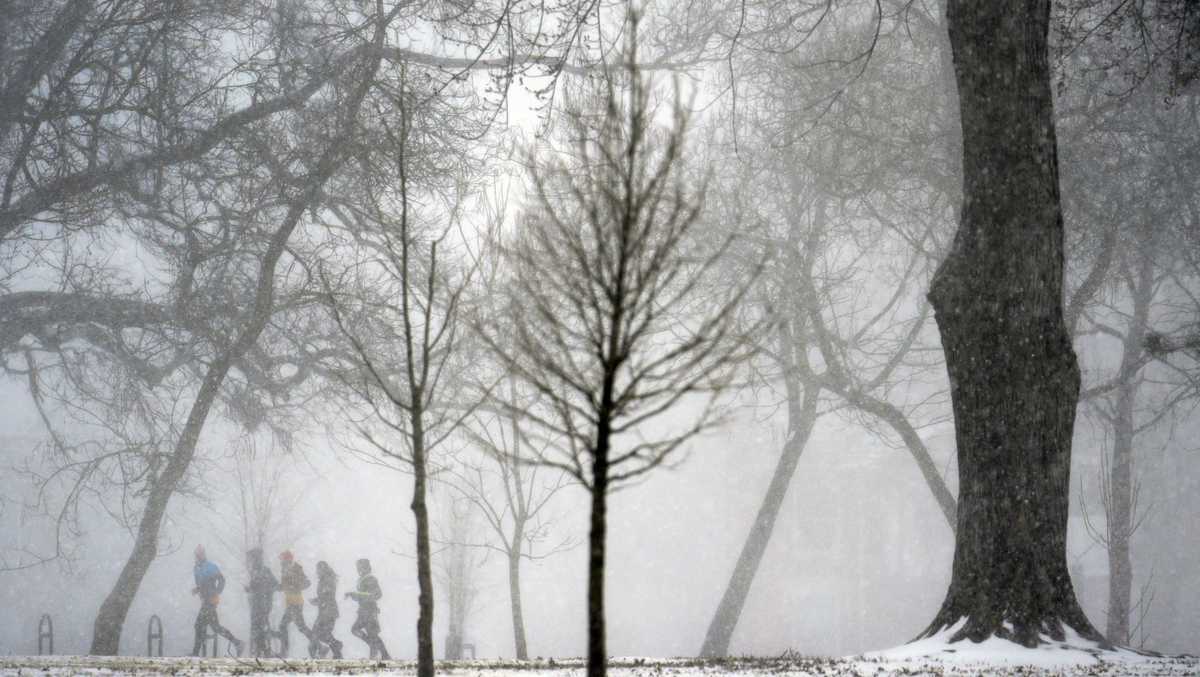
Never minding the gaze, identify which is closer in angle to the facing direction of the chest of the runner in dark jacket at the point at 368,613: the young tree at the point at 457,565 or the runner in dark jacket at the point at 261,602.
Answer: the runner in dark jacket

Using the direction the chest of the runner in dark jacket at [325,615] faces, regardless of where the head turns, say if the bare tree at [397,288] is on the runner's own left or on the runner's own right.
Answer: on the runner's own left

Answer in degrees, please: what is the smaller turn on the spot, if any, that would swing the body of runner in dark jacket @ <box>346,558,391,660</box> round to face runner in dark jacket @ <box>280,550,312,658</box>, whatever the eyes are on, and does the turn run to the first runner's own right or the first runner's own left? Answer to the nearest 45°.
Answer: approximately 45° to the first runner's own right

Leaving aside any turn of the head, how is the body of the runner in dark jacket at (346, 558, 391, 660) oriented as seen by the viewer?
to the viewer's left

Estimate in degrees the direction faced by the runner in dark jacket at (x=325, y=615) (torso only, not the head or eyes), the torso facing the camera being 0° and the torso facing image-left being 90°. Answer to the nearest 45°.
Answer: approximately 90°

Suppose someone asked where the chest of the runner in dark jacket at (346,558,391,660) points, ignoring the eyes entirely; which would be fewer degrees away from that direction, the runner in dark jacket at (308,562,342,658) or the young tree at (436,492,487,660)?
the runner in dark jacket

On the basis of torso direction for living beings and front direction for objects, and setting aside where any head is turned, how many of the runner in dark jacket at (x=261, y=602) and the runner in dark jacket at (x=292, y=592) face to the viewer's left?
2

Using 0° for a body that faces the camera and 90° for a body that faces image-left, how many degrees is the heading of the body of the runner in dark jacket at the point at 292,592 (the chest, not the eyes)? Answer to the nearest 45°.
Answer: approximately 90°

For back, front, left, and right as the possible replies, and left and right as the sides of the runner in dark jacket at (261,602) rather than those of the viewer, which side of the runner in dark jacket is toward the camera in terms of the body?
left

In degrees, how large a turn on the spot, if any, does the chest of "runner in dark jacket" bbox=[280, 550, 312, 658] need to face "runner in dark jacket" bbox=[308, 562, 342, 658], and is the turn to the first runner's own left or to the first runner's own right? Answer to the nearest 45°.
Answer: approximately 135° to the first runner's own left

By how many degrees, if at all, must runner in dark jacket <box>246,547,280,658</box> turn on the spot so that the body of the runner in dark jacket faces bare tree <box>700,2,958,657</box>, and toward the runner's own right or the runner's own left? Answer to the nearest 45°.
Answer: approximately 135° to the runner's own left
